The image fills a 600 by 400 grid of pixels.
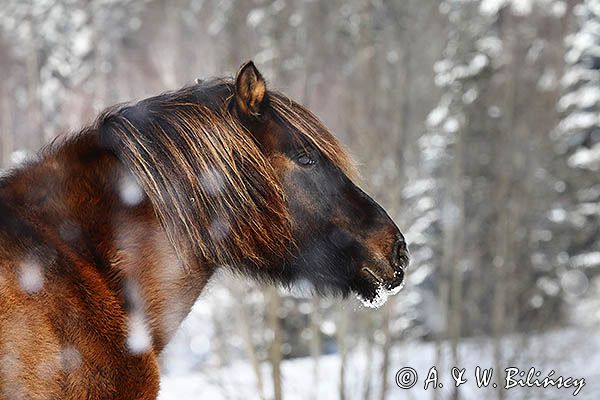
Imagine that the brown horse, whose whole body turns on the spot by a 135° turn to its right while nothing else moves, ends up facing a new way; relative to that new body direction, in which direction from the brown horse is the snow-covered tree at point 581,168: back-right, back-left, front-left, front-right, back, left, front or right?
back

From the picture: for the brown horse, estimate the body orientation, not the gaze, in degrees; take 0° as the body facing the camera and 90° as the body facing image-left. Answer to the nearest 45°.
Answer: approximately 270°
